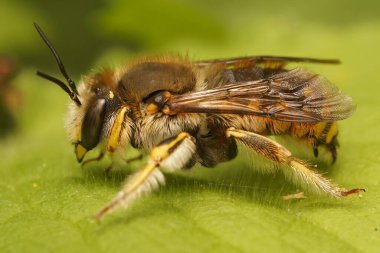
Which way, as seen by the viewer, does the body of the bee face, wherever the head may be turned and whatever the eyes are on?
to the viewer's left
